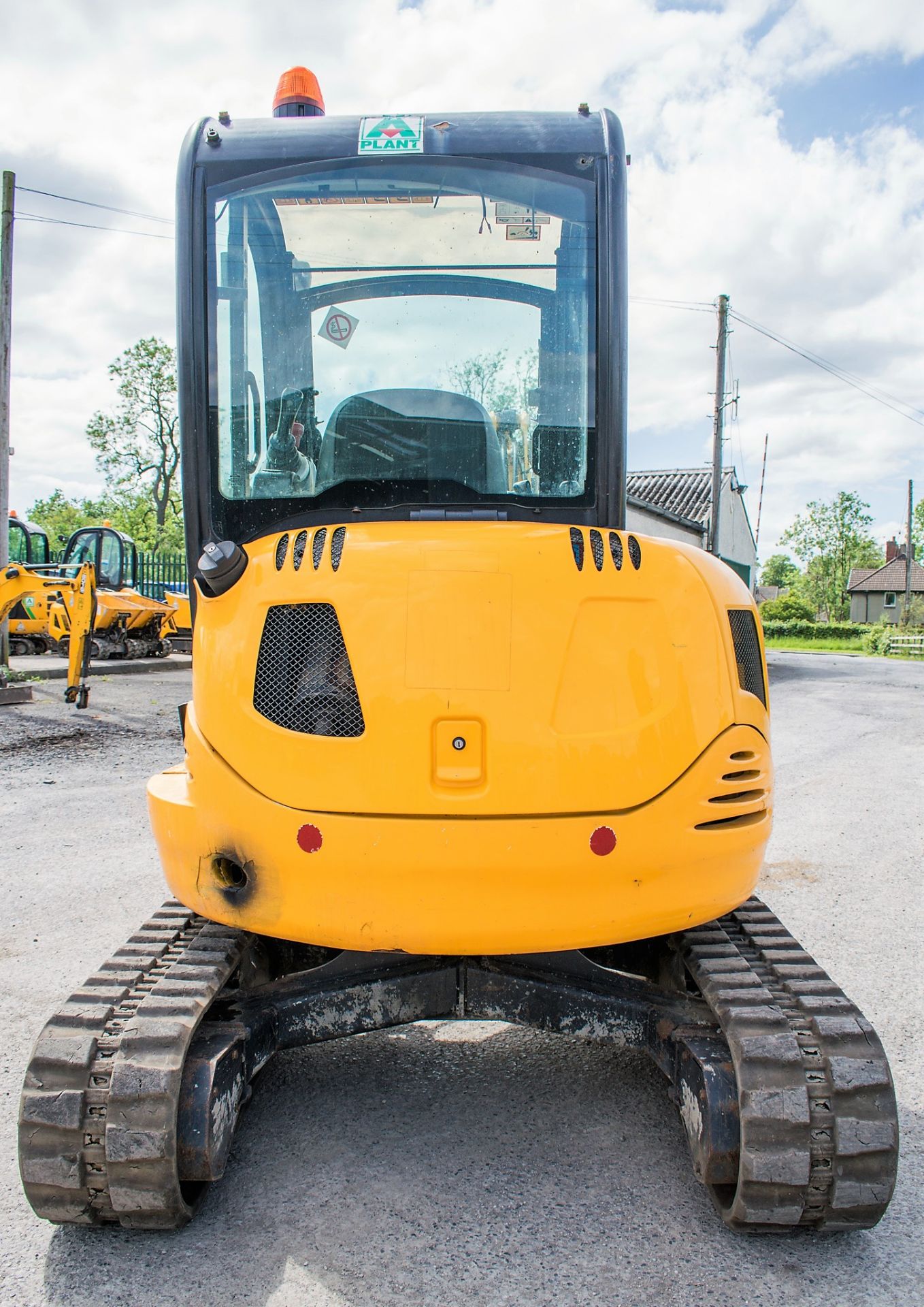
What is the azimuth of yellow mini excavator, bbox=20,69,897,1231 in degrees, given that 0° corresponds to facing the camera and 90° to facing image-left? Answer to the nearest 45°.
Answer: approximately 180°

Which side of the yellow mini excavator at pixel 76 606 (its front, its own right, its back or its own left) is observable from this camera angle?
right

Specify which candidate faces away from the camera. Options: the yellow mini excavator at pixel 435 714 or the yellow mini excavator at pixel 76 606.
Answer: the yellow mini excavator at pixel 435 714

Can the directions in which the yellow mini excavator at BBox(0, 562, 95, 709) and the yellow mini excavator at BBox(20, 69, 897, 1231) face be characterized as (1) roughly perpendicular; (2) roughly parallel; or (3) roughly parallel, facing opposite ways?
roughly perpendicular

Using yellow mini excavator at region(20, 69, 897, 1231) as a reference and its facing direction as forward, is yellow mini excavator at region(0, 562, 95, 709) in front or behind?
in front

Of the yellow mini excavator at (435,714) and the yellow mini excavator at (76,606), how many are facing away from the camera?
1

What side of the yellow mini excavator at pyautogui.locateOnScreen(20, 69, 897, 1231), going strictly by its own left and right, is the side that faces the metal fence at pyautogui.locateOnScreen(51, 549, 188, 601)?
front
